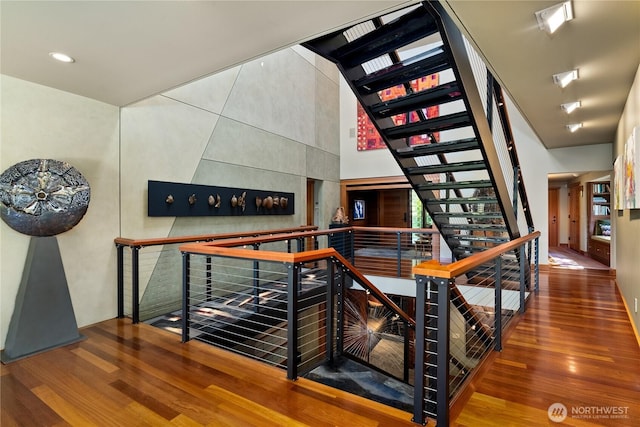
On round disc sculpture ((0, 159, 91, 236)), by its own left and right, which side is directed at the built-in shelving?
left

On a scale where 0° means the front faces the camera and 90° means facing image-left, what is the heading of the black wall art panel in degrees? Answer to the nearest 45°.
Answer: approximately 315°

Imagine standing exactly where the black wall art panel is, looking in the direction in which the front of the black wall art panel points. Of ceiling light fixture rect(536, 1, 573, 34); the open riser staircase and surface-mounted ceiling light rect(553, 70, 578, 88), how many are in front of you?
3

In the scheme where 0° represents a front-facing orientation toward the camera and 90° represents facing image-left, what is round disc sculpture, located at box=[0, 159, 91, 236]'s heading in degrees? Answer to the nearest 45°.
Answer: approximately 0°

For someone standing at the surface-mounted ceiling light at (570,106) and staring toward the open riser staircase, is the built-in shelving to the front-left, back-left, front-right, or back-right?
back-right

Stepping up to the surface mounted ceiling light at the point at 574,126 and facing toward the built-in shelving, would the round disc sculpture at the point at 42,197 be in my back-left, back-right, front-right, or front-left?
back-left

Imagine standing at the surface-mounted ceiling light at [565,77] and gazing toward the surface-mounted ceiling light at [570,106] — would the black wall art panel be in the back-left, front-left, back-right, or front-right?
back-left

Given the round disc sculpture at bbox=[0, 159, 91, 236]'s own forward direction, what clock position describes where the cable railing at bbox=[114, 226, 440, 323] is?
The cable railing is roughly at 8 o'clock from the round disc sculpture.
